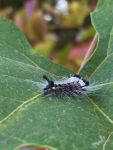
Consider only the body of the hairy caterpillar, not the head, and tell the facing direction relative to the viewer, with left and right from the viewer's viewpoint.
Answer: facing to the left of the viewer
